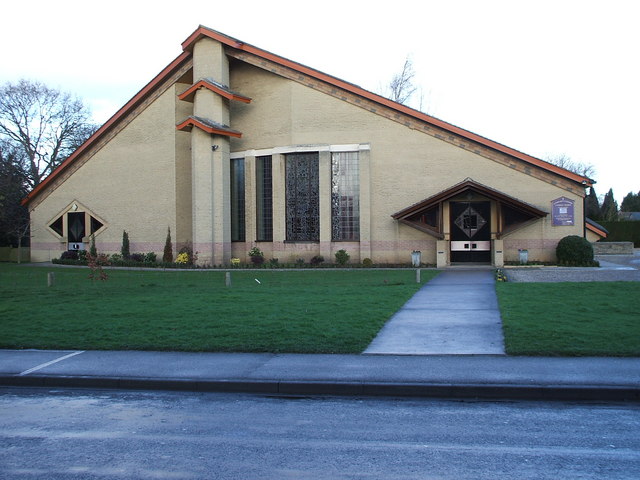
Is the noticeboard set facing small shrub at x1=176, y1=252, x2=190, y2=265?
no

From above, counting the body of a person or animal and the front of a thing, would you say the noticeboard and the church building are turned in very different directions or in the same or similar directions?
same or similar directions

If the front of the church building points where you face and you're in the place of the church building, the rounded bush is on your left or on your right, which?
on your left

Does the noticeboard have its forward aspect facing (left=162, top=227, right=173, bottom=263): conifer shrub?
no

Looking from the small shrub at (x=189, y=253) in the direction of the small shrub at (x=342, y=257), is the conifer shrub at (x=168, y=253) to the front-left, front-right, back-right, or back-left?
back-left

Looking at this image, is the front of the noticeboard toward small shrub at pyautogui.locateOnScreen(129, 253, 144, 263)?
no

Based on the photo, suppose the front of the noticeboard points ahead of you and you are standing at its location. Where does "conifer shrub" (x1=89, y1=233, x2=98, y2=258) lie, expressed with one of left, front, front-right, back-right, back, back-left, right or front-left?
right

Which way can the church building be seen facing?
toward the camera

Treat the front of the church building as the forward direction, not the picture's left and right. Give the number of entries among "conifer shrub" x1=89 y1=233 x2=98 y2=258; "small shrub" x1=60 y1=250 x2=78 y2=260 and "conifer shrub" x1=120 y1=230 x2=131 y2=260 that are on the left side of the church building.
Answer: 0

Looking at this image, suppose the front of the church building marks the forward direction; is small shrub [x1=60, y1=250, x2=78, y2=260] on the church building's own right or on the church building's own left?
on the church building's own right

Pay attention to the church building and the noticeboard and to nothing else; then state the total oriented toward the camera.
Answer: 2

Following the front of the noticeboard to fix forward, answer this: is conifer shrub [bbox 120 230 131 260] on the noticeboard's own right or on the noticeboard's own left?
on the noticeboard's own right

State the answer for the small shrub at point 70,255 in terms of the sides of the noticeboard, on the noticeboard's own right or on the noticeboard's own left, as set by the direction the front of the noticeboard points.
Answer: on the noticeboard's own right
